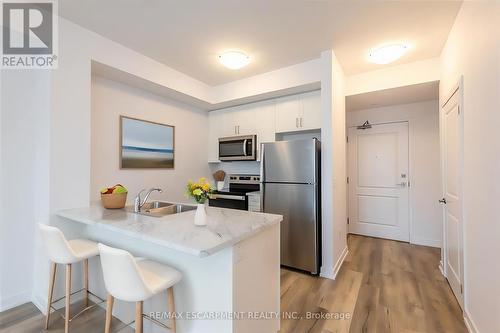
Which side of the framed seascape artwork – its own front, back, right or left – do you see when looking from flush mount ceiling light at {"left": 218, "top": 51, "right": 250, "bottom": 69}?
front

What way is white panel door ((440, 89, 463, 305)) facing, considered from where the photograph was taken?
facing to the left of the viewer

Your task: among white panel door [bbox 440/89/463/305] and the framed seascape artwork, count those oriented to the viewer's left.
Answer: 1

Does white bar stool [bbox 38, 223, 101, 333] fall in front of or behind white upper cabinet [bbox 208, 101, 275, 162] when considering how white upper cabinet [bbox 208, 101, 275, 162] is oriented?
in front

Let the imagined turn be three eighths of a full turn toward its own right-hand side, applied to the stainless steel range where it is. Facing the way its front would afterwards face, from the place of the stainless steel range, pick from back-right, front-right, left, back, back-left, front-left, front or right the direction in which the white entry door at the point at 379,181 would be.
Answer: right

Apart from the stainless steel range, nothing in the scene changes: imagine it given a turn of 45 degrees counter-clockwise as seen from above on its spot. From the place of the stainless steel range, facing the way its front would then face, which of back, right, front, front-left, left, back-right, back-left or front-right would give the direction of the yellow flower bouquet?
front

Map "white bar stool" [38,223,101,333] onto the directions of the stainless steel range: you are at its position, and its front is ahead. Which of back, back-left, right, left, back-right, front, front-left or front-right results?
front

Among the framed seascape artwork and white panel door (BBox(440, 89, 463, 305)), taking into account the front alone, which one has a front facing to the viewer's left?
the white panel door

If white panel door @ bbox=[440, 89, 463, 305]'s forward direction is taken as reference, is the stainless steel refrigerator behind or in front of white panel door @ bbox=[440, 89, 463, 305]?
in front

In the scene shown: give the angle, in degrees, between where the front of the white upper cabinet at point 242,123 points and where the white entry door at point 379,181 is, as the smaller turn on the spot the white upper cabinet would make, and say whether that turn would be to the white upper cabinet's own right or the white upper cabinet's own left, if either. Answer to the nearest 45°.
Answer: approximately 135° to the white upper cabinet's own left

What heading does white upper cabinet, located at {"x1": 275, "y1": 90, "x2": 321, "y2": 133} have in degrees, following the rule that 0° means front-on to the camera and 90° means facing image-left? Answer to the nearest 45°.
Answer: approximately 45°
